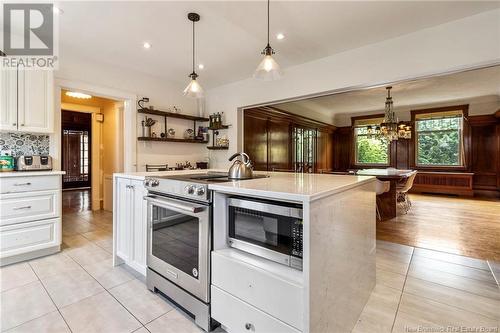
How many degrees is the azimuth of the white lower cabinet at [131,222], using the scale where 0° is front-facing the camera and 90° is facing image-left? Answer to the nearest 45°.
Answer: approximately 45°

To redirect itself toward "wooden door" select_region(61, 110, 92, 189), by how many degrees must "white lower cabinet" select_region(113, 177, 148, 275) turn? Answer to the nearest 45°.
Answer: approximately 135° to its right

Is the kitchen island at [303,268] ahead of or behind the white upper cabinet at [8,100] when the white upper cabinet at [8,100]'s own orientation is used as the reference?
ahead

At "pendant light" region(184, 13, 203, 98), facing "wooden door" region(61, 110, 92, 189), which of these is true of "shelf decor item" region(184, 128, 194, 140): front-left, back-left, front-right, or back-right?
front-right

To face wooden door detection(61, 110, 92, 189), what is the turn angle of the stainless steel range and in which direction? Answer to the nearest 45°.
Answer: approximately 90° to its right

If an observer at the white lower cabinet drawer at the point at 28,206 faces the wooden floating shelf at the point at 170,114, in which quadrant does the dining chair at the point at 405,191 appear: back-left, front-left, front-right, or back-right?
front-right

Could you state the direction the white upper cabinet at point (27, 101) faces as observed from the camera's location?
facing the viewer

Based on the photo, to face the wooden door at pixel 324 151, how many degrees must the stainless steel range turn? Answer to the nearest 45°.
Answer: approximately 180°

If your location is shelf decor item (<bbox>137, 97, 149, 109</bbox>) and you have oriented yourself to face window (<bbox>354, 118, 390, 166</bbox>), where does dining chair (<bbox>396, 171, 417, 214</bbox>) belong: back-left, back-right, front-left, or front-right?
front-right

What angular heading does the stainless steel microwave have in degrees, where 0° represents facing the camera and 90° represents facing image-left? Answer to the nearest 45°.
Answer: approximately 45°

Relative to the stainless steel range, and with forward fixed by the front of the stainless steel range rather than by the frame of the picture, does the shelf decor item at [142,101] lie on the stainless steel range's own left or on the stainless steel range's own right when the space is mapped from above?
on the stainless steel range's own right

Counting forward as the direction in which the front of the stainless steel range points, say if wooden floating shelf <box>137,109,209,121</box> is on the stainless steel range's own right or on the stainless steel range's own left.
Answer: on the stainless steel range's own right
